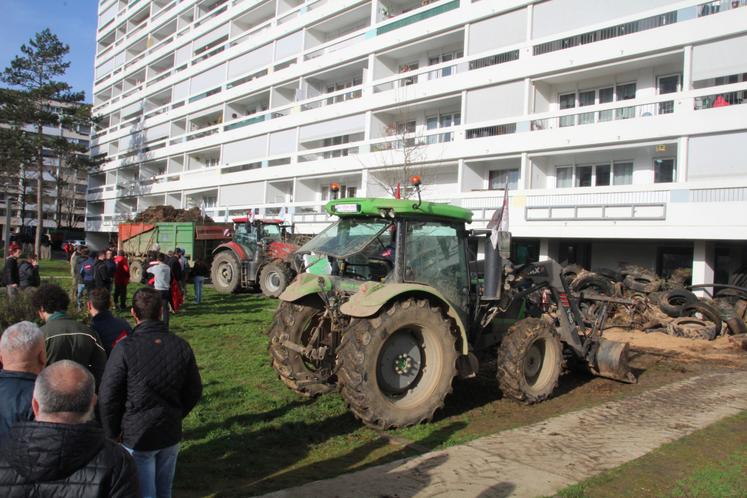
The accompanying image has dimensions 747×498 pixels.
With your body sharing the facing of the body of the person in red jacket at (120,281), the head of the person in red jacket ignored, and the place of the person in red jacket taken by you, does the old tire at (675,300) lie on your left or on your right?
on your right

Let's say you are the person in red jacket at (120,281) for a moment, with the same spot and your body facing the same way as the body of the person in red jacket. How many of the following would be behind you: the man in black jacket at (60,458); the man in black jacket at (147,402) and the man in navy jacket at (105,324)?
3

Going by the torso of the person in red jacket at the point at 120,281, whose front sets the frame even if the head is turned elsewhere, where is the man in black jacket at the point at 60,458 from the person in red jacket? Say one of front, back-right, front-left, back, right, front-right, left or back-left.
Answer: back

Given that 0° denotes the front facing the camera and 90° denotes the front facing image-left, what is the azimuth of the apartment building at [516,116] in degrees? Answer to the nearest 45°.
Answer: approximately 45°

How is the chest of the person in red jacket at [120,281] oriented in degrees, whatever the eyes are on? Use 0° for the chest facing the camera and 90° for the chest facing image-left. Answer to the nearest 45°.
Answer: approximately 180°

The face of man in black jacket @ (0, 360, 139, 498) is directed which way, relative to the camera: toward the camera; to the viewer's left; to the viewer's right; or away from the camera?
away from the camera

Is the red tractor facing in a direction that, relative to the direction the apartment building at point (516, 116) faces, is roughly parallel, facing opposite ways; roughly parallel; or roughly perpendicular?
roughly perpendicular

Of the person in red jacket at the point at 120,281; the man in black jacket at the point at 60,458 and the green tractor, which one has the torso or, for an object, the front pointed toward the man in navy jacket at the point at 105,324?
the man in black jacket at the point at 60,458

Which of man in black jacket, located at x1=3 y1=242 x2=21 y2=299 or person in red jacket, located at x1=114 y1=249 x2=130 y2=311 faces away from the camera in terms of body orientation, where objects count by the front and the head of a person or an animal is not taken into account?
the person in red jacket
